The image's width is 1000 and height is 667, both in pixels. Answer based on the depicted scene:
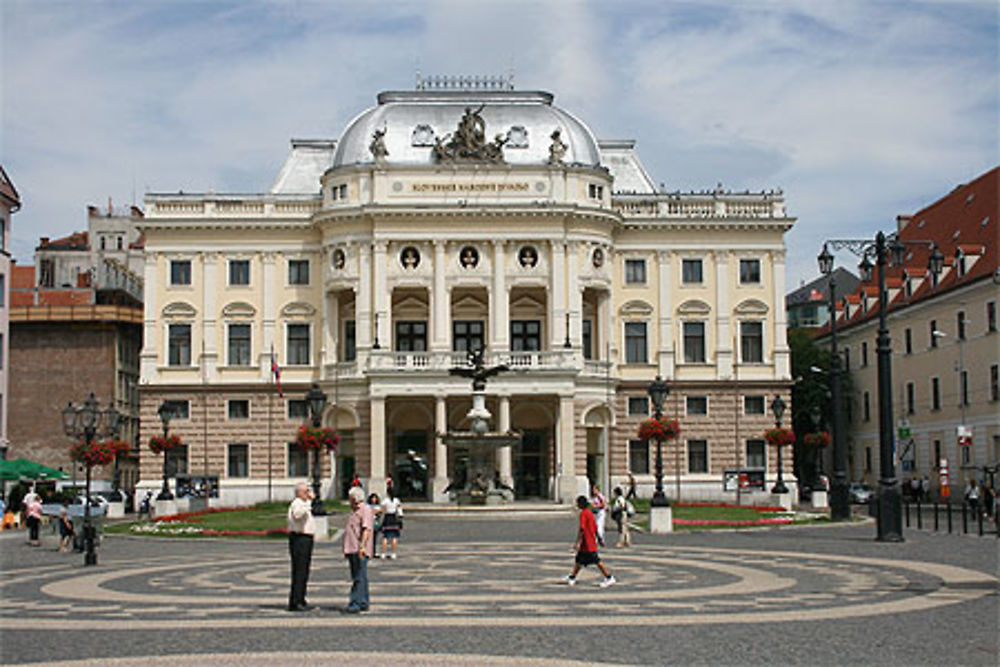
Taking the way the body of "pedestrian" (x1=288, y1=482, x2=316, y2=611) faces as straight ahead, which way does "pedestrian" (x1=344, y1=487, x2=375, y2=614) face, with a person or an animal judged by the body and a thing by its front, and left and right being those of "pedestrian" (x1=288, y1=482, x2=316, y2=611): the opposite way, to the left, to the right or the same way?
the opposite way

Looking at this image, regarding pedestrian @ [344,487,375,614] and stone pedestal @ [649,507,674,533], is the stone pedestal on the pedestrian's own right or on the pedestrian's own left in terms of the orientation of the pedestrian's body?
on the pedestrian's own right

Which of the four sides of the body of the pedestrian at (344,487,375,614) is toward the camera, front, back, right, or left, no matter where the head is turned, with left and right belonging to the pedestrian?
left

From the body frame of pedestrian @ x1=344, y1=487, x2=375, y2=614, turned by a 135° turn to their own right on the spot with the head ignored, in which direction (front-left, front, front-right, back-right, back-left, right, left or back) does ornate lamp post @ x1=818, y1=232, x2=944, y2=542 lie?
front

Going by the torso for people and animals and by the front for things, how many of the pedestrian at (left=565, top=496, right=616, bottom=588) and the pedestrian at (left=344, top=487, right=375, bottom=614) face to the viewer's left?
2

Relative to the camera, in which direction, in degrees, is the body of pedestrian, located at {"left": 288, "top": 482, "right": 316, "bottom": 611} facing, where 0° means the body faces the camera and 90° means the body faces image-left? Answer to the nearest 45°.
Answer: approximately 270°

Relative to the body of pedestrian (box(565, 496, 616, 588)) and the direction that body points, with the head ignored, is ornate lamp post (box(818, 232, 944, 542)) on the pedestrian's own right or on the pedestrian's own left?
on the pedestrian's own right

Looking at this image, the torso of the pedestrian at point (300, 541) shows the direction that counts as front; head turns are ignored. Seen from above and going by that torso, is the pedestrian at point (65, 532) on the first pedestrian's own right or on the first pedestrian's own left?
on the first pedestrian's own left

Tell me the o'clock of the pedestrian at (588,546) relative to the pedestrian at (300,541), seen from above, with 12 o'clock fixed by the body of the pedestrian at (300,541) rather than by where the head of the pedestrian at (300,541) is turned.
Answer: the pedestrian at (588,546) is roughly at 11 o'clock from the pedestrian at (300,541).
